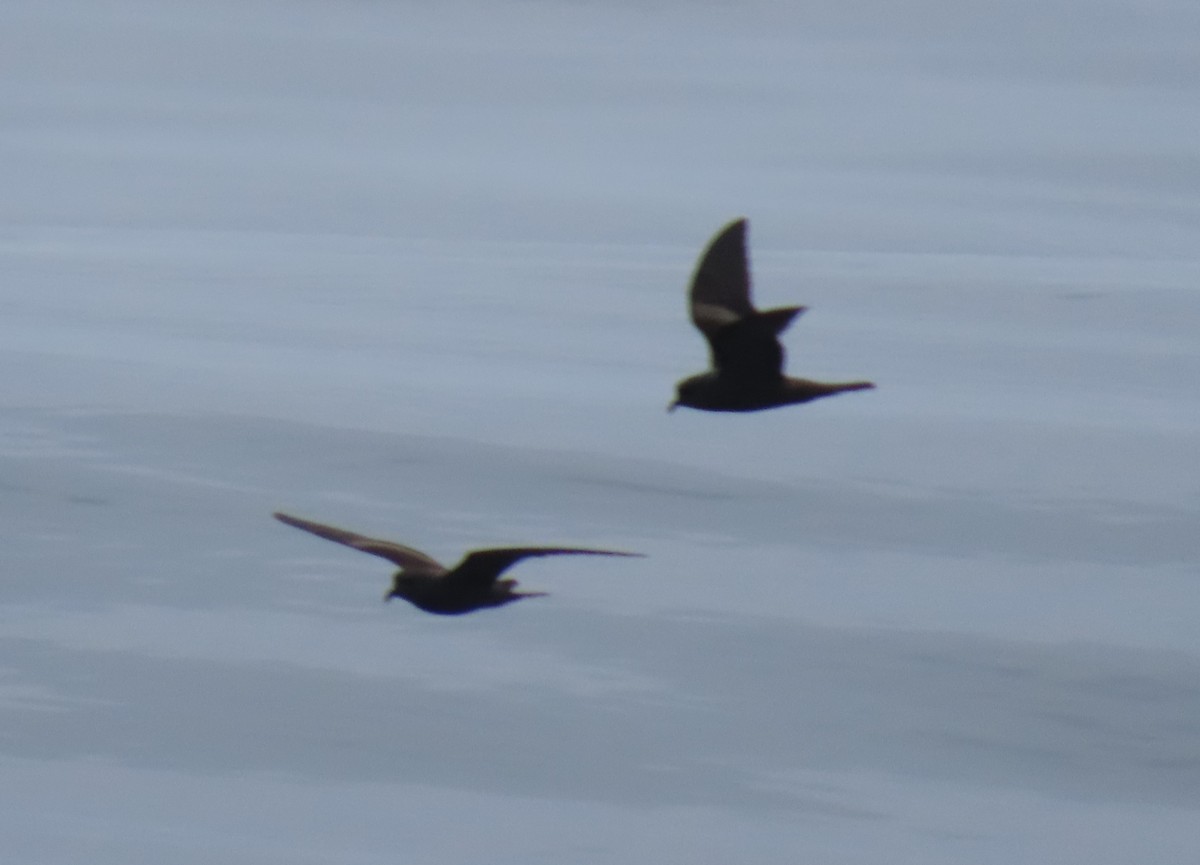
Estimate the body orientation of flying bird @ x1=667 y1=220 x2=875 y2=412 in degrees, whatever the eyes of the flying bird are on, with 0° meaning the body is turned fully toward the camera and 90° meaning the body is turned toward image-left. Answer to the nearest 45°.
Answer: approximately 90°

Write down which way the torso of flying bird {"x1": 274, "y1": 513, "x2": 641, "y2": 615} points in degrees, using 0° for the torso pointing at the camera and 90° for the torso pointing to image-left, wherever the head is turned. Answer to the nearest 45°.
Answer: approximately 45°

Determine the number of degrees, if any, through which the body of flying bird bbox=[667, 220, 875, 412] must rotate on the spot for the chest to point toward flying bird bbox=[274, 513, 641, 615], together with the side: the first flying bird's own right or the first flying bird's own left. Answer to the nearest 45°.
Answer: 0° — it already faces it
